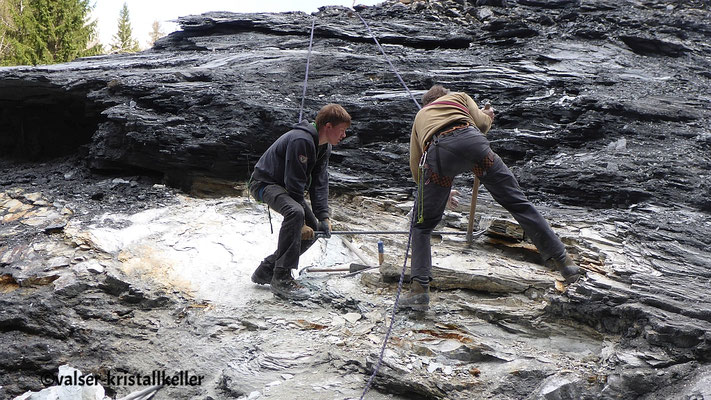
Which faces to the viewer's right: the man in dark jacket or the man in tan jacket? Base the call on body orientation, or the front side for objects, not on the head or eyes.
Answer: the man in dark jacket

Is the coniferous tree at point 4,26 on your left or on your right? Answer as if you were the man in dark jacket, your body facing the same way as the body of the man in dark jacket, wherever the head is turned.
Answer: on your left

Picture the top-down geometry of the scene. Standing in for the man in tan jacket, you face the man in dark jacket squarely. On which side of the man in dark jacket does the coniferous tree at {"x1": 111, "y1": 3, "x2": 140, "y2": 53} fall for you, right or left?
right

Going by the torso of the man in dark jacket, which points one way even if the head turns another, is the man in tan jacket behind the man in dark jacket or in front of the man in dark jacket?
in front

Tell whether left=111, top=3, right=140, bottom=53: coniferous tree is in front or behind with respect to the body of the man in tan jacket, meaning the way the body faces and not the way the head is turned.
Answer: in front

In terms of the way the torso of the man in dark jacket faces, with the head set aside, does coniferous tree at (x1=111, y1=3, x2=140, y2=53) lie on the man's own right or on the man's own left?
on the man's own left

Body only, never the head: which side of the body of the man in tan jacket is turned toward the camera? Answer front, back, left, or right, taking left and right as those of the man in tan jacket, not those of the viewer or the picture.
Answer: back

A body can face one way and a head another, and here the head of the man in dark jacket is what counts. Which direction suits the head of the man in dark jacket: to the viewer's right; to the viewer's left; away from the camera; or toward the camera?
to the viewer's right

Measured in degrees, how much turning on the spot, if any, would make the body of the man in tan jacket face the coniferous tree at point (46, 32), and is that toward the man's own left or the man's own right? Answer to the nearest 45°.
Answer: approximately 45° to the man's own left

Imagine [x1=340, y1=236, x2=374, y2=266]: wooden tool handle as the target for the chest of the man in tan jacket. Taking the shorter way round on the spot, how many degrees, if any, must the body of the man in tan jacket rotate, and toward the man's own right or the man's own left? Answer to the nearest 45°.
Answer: approximately 45° to the man's own left

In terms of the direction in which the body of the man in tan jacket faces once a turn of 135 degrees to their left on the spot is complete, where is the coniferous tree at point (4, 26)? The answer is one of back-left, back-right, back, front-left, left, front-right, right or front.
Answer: right

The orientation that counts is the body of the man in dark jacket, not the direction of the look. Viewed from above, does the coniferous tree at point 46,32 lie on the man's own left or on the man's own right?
on the man's own left

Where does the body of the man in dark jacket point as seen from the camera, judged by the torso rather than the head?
to the viewer's right

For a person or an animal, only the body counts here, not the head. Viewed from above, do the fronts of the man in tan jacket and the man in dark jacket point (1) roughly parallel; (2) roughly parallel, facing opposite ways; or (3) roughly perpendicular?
roughly perpendicular

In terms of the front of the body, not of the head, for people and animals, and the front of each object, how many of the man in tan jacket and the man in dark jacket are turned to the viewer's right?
1
